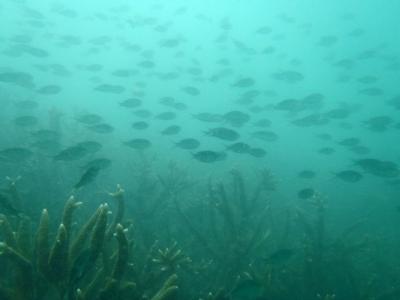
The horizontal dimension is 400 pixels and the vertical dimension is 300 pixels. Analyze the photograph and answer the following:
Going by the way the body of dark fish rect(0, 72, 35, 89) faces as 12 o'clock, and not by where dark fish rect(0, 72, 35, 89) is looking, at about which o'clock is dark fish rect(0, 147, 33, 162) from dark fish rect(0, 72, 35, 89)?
dark fish rect(0, 147, 33, 162) is roughly at 3 o'clock from dark fish rect(0, 72, 35, 89).

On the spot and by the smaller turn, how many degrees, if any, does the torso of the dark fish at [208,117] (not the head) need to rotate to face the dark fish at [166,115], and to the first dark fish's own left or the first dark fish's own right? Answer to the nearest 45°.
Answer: approximately 180°

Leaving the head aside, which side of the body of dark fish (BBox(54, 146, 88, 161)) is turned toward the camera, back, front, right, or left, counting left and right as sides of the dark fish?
right

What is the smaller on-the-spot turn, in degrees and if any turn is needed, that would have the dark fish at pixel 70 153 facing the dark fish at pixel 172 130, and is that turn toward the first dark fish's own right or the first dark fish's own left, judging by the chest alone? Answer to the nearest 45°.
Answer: approximately 45° to the first dark fish's own left

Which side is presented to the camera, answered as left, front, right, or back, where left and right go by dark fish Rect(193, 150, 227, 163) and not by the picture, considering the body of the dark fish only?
left

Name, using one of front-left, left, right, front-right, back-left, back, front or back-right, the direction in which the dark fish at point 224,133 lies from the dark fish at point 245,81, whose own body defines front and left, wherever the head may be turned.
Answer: right
